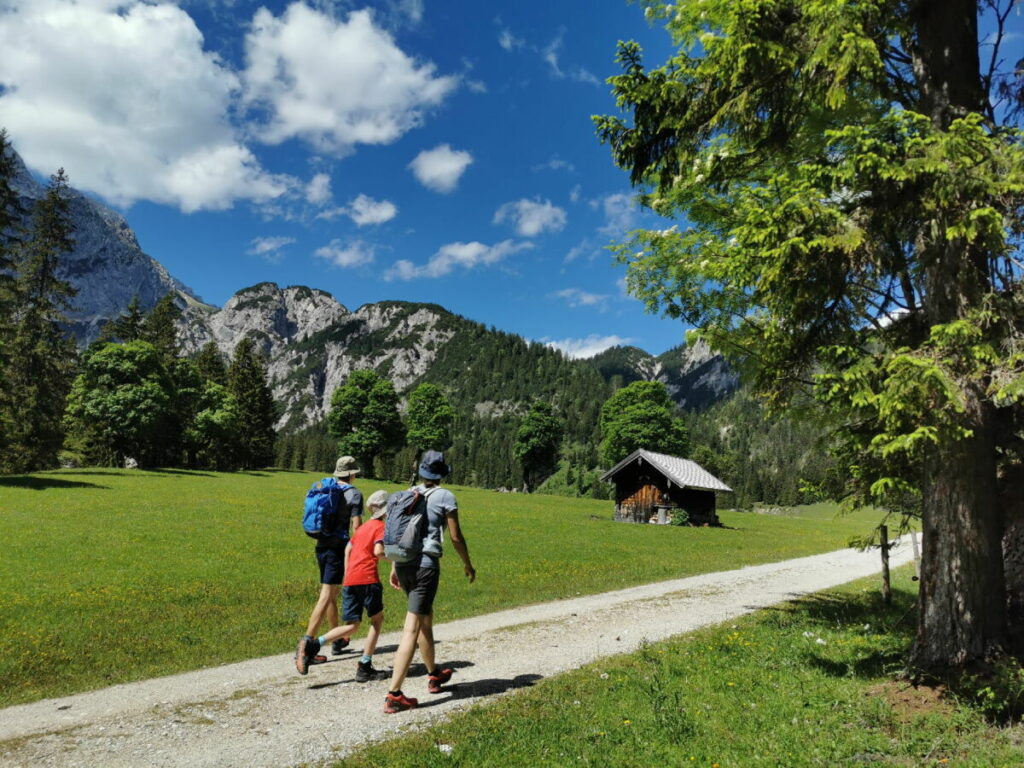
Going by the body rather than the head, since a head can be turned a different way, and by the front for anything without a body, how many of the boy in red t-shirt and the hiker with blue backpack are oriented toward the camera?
0

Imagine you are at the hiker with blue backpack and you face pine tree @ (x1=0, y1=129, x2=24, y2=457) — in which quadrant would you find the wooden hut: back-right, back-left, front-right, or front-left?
front-right

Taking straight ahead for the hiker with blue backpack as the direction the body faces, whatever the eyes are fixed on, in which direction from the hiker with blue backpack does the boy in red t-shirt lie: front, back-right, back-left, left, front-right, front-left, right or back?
right

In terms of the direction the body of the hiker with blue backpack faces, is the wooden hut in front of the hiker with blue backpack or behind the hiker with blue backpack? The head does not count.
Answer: in front

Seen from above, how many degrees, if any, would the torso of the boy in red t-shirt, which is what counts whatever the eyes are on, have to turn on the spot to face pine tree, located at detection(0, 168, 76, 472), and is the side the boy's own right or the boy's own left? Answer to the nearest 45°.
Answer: approximately 90° to the boy's own left

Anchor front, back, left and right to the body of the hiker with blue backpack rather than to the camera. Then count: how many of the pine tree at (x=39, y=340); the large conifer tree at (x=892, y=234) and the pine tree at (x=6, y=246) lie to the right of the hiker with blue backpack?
1

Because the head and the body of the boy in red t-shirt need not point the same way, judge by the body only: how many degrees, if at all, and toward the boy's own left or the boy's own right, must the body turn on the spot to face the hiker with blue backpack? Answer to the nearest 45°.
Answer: approximately 90° to the boy's own left

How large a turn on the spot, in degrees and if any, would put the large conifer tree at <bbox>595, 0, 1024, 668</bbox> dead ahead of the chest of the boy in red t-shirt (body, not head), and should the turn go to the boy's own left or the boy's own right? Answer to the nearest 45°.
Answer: approximately 90° to the boy's own right

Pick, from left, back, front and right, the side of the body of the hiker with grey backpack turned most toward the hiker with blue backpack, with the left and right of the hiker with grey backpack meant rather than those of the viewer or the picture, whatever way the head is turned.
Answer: left

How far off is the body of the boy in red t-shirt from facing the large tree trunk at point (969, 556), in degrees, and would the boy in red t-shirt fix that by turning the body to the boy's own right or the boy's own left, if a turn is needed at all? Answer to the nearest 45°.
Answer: approximately 90° to the boy's own right

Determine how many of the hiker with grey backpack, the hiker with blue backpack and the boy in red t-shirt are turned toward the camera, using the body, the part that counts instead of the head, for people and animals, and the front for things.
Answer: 0

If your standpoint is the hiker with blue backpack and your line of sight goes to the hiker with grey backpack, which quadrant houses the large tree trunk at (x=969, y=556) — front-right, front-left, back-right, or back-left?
front-left

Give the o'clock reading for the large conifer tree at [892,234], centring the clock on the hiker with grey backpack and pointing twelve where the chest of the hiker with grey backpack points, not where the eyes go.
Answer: The large conifer tree is roughly at 2 o'clock from the hiker with grey backpack.

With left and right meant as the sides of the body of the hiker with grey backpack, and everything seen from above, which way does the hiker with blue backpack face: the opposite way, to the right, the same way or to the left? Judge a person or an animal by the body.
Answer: the same way

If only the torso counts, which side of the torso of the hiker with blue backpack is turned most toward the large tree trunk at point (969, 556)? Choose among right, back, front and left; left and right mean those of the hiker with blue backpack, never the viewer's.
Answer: right

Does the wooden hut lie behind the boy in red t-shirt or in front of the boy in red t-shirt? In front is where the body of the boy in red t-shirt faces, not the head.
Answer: in front

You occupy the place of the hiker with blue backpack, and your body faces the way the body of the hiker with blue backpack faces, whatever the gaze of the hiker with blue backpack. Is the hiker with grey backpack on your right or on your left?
on your right

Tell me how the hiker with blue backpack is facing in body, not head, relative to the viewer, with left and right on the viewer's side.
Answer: facing away from the viewer and to the right of the viewer

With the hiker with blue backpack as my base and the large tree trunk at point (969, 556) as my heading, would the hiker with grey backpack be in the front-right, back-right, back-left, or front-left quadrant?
front-right

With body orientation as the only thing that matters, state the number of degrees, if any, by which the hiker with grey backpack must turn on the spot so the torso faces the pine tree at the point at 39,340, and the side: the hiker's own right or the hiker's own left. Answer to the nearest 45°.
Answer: approximately 90° to the hiker's own left
